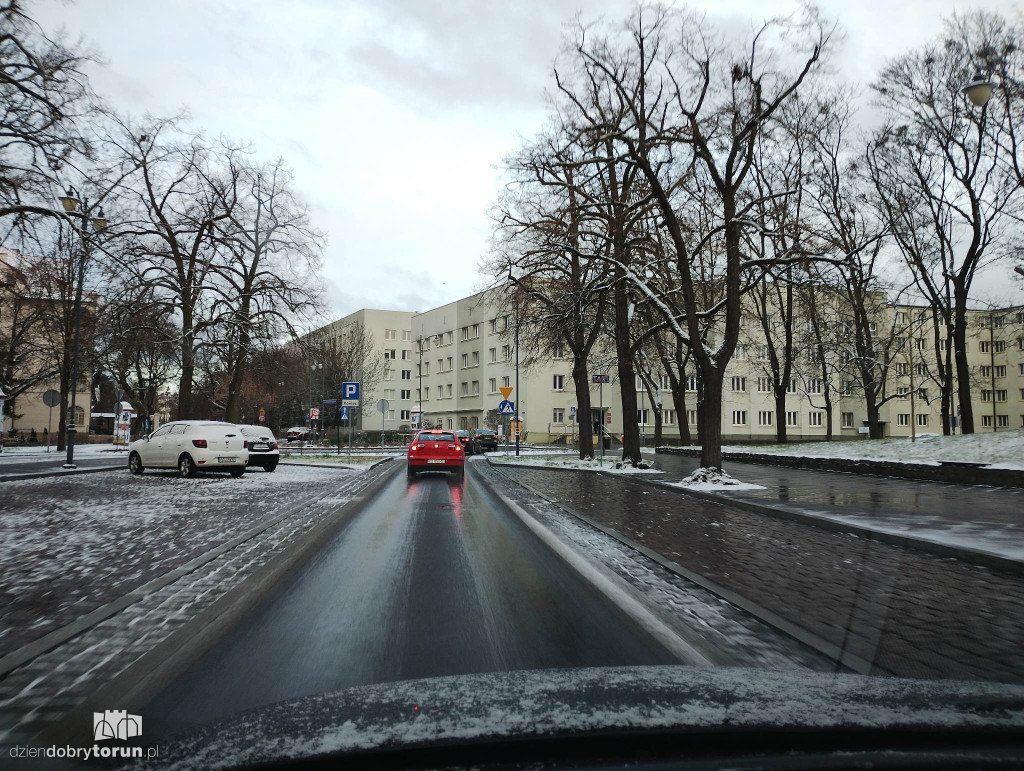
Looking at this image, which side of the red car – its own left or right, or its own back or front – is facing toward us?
back

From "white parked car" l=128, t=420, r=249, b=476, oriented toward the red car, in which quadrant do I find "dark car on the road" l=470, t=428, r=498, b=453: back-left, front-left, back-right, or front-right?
front-left

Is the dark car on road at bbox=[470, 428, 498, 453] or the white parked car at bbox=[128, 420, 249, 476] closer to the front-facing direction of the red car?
the dark car on road

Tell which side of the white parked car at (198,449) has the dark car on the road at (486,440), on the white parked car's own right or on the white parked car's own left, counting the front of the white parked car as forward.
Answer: on the white parked car's own right

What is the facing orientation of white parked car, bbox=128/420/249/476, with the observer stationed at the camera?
facing away from the viewer and to the left of the viewer

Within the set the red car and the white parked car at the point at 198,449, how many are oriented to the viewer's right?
0

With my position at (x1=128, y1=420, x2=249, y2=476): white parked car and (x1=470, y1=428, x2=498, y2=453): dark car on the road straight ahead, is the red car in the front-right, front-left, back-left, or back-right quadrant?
front-right

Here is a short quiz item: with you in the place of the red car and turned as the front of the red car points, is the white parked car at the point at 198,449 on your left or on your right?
on your left

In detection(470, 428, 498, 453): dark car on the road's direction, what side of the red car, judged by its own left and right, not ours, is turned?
front
